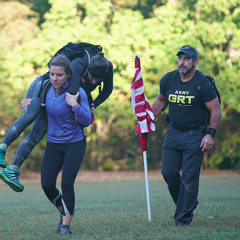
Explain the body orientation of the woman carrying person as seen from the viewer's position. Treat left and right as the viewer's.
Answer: facing the viewer and to the left of the viewer
